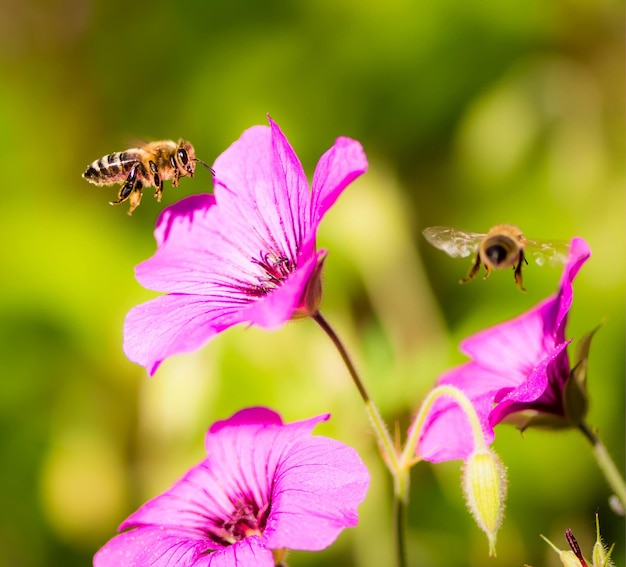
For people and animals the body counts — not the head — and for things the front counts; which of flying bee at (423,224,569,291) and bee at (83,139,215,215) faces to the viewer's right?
the bee

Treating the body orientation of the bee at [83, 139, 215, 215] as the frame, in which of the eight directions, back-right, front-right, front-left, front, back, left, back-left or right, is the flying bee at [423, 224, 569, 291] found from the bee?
front-right

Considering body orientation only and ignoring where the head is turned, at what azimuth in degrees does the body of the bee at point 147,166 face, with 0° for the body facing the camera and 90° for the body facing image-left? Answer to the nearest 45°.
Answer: approximately 270°

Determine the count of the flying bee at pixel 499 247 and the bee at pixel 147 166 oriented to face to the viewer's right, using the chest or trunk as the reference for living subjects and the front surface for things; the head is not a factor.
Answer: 1

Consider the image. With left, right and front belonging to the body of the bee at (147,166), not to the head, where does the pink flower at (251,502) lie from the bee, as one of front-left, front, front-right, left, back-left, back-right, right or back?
right

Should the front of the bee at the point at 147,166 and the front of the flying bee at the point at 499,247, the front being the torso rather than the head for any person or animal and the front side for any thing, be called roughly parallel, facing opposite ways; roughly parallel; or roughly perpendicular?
roughly perpendicular

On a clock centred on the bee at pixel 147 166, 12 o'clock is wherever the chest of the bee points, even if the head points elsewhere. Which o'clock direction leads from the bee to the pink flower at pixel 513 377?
The pink flower is roughly at 12 o'clock from the bee.
